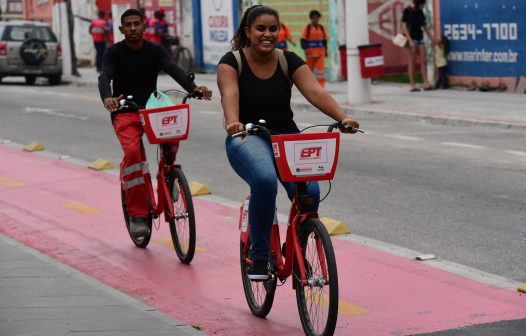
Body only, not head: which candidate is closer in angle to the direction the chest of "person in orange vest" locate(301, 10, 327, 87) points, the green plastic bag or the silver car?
the green plastic bag

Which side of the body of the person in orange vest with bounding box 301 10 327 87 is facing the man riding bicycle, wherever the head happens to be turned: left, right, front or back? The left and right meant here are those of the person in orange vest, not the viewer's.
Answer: front

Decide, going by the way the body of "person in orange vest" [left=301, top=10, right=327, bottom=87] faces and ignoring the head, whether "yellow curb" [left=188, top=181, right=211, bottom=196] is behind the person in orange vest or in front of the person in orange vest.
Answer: in front

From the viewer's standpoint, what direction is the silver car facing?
away from the camera

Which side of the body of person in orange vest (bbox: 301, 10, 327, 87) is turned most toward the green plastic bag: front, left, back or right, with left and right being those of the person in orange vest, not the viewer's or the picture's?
front

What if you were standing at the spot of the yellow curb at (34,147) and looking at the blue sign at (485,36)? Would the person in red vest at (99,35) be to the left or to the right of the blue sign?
left

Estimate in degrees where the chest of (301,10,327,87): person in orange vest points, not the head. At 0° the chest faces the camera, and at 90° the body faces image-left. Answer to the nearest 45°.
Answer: approximately 0°

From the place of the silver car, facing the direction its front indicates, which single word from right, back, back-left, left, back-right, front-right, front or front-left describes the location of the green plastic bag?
back

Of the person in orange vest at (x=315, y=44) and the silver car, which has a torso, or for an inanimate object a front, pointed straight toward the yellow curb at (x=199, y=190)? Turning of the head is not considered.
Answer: the person in orange vest

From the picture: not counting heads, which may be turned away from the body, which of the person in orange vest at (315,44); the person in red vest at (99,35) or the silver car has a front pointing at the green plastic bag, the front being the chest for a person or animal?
the person in orange vest at (315,44)

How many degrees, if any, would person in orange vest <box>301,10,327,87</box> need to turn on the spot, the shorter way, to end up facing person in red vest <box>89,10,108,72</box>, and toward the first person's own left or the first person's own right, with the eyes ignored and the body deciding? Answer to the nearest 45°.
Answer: approximately 135° to the first person's own right

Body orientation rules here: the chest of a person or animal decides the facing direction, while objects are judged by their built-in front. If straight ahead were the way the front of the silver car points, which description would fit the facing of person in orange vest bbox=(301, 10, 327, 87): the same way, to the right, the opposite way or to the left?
the opposite way
